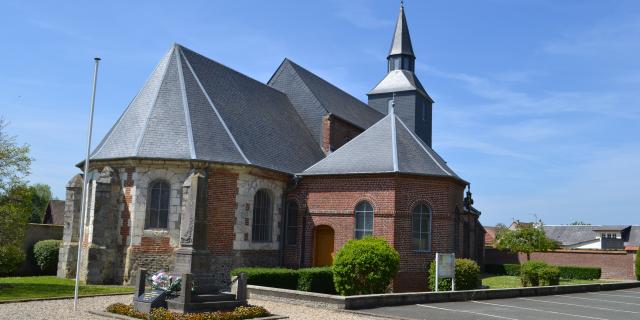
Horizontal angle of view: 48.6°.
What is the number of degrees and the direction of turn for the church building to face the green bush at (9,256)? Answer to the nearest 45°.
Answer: approximately 90° to its right

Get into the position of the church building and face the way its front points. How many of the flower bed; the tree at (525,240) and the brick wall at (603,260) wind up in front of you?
2

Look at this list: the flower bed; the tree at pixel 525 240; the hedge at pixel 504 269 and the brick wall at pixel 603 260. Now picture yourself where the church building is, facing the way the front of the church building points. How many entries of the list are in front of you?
3

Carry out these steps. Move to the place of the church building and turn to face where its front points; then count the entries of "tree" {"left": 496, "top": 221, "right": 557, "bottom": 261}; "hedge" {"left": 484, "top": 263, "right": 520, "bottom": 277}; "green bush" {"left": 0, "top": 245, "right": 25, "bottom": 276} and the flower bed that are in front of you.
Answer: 2

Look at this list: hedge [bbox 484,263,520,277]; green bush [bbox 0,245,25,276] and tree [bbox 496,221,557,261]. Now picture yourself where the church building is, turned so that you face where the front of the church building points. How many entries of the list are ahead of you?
2

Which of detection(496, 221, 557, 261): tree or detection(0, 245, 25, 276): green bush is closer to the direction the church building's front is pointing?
the tree

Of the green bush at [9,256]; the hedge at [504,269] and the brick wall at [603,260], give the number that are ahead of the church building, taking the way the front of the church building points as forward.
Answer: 2

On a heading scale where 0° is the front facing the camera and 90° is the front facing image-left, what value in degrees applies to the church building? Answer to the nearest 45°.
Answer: approximately 225°

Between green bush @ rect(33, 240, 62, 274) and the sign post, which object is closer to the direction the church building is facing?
the sign post
